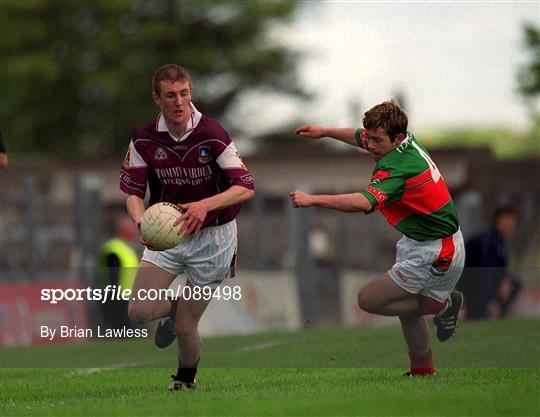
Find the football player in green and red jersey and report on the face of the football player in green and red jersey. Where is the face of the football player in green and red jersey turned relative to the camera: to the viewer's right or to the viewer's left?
to the viewer's left

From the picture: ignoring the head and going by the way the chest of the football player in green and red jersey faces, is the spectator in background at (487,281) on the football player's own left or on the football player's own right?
on the football player's own right

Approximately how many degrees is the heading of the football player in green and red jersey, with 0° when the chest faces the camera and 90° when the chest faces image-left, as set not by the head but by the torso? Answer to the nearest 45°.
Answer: approximately 90°
